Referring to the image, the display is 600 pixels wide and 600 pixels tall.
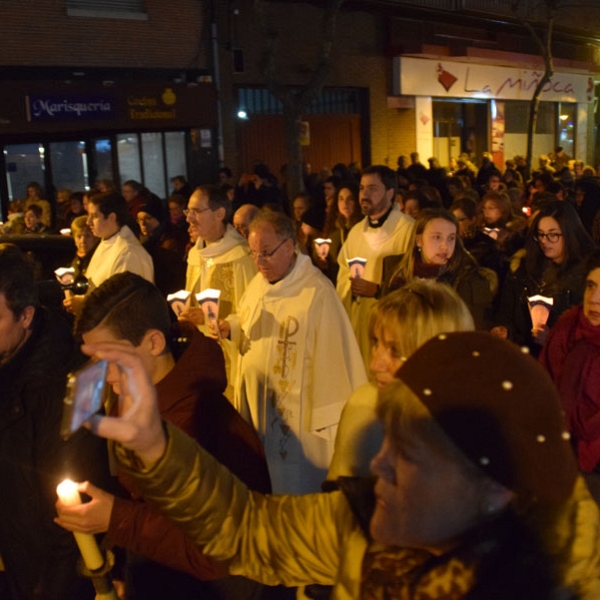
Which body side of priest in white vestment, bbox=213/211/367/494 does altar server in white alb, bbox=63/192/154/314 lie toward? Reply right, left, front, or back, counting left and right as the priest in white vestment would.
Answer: right

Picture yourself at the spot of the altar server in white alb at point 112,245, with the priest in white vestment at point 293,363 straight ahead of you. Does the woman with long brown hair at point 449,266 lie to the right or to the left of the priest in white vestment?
left

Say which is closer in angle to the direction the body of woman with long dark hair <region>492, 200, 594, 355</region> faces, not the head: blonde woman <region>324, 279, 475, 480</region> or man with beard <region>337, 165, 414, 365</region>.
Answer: the blonde woman

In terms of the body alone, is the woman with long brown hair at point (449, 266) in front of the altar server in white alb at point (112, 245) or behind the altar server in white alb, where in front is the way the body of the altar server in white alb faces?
behind

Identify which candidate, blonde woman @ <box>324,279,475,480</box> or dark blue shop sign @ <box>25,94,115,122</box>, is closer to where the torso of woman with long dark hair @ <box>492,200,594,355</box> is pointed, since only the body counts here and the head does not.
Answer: the blonde woman

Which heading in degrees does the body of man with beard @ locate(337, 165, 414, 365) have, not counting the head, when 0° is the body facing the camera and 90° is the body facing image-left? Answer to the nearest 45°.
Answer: approximately 45°

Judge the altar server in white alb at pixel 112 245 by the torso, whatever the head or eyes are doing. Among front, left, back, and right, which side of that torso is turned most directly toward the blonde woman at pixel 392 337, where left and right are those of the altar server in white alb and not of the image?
left

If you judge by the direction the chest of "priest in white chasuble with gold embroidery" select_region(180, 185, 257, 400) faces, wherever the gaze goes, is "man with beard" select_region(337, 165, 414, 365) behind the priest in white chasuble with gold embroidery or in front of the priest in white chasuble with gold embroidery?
behind
